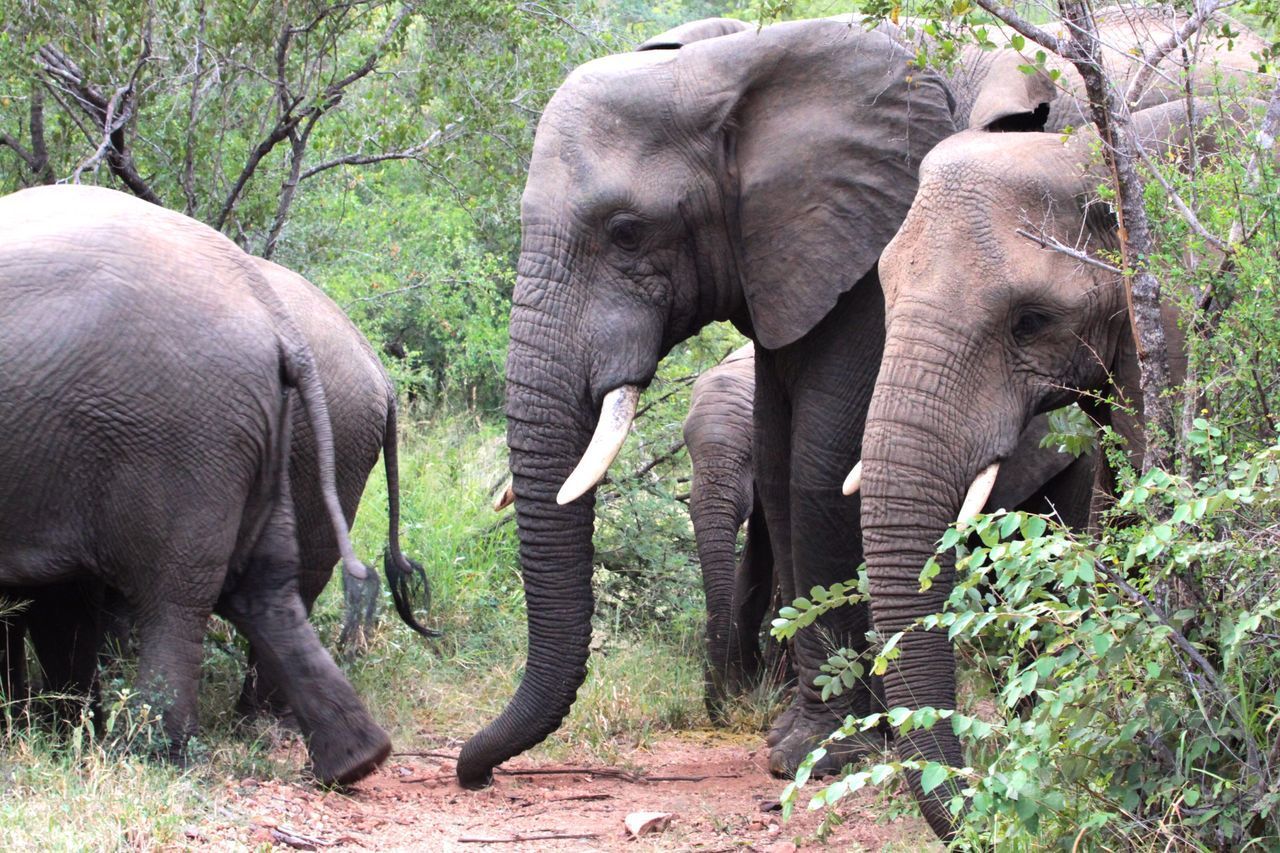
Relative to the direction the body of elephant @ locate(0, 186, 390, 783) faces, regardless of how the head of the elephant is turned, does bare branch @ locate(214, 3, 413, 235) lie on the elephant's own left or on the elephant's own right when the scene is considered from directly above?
on the elephant's own right

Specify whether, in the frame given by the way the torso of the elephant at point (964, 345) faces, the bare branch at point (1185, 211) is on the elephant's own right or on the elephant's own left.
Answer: on the elephant's own left

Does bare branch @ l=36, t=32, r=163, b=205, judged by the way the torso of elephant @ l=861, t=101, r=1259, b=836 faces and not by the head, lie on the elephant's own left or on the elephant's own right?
on the elephant's own right

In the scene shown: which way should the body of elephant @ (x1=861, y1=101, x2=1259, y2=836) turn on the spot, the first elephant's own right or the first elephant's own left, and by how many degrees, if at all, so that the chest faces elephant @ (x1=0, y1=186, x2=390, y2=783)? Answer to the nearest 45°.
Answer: approximately 45° to the first elephant's own right

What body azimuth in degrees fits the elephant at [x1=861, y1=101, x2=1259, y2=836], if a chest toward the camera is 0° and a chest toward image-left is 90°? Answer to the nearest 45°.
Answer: approximately 45°

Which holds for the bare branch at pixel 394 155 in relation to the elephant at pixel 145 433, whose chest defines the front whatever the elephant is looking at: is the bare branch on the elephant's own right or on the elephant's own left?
on the elephant's own right
